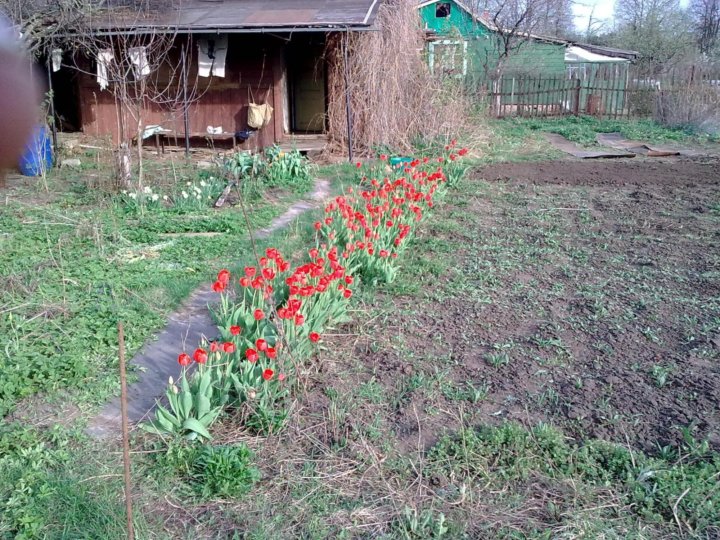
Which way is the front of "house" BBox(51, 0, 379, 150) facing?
toward the camera

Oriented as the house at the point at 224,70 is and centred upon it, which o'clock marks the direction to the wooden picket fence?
The wooden picket fence is roughly at 8 o'clock from the house.

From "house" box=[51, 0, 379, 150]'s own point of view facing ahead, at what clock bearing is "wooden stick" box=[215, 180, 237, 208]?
The wooden stick is roughly at 12 o'clock from the house.

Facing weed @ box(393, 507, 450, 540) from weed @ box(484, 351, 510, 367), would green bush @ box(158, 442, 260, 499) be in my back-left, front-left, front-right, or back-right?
front-right

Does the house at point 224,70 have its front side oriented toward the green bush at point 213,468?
yes

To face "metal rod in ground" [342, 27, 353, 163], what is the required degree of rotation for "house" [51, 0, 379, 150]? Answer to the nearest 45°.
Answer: approximately 45° to its left

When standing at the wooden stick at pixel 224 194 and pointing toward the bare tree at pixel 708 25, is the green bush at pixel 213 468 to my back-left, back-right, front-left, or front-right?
back-right

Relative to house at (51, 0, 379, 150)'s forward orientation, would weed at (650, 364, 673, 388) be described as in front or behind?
in front

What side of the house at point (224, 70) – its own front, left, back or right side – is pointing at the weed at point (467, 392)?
front

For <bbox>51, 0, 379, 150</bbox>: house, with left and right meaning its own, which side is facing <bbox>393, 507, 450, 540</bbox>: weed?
front

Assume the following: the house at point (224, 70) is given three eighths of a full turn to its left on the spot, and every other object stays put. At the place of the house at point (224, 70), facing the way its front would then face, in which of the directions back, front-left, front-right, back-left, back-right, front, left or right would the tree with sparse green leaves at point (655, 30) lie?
front

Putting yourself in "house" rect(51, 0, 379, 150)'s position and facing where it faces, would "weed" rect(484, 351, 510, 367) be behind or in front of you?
in front

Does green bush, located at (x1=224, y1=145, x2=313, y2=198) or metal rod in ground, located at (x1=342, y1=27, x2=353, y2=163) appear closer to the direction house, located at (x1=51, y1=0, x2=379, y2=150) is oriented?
the green bush

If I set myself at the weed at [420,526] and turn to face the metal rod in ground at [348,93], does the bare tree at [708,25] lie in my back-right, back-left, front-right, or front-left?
front-right
